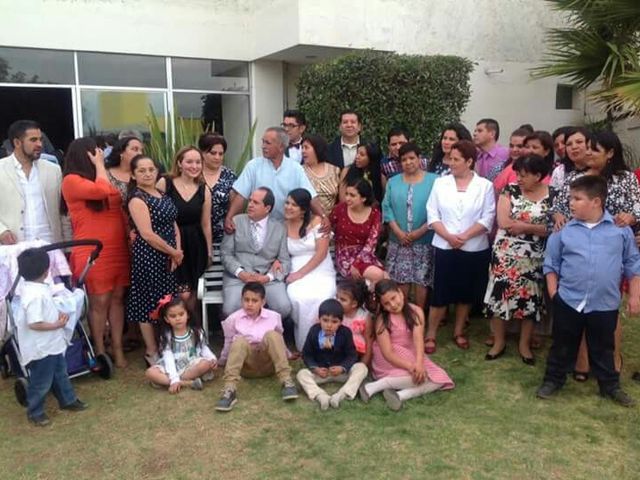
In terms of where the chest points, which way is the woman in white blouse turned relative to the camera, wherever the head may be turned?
toward the camera

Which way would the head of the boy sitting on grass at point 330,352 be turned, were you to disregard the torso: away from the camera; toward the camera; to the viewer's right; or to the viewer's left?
toward the camera

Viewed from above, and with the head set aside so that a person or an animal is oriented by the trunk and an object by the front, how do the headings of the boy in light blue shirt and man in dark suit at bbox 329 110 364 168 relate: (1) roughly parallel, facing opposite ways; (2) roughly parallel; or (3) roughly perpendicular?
roughly parallel

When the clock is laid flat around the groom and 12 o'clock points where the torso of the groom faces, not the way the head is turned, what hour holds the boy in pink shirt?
The boy in pink shirt is roughly at 12 o'clock from the groom.

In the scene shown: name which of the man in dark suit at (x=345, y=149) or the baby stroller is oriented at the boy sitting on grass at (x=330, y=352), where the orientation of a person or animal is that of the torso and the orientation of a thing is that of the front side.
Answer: the man in dark suit

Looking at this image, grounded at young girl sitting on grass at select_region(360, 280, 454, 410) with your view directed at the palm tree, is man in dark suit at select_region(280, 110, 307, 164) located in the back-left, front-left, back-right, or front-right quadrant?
front-left

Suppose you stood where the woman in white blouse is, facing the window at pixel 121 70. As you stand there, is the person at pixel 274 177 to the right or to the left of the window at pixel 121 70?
left

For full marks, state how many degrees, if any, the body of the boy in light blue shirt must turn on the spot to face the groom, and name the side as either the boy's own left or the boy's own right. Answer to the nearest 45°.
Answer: approximately 90° to the boy's own right

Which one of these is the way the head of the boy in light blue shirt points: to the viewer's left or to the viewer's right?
to the viewer's left

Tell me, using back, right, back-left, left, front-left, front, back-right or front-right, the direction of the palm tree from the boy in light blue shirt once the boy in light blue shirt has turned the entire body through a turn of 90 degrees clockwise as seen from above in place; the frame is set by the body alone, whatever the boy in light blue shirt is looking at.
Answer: right

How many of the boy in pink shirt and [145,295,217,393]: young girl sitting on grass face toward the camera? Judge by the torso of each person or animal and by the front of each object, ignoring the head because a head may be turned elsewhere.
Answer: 2

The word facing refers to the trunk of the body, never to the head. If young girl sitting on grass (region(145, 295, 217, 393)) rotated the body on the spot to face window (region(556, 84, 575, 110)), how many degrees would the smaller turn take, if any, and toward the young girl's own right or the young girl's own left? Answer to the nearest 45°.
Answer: approximately 135° to the young girl's own left

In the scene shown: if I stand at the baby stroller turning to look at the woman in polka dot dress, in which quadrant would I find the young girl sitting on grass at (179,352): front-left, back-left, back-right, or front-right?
front-right

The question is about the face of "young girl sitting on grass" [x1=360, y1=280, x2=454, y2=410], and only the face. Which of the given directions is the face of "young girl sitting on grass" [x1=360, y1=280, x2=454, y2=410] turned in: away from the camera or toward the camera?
toward the camera

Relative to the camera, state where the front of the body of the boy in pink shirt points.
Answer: toward the camera

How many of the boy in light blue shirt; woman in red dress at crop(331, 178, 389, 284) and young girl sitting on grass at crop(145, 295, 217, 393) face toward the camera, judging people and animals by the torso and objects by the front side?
3

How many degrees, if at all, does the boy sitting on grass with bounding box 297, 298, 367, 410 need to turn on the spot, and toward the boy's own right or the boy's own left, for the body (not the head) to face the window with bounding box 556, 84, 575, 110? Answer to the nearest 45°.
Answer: approximately 135° to the boy's own left
